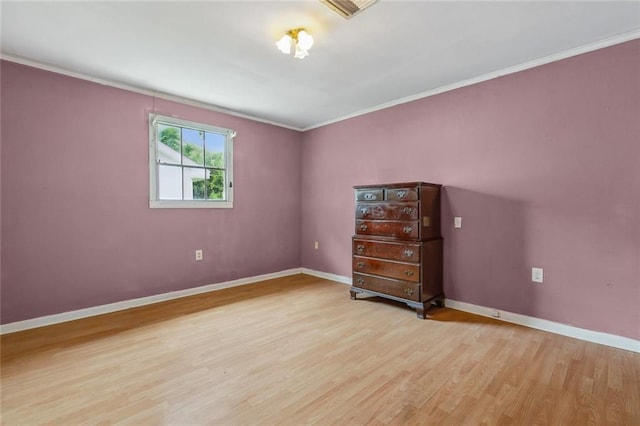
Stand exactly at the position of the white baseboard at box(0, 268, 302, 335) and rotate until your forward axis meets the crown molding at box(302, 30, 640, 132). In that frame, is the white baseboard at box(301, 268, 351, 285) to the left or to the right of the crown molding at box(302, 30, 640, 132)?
left

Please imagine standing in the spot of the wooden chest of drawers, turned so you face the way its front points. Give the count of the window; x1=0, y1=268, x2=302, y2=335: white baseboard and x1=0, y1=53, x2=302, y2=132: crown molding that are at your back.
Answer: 0

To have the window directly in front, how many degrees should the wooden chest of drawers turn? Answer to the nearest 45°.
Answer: approximately 45° to its right

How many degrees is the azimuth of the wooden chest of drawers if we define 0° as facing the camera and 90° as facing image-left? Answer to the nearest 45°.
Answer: approximately 45°

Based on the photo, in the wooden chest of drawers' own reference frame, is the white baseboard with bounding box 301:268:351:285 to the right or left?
on its right

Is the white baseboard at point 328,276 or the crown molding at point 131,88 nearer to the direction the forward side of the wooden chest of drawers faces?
the crown molding

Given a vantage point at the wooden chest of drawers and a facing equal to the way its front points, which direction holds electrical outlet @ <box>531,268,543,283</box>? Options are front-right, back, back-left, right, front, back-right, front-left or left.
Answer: back-left

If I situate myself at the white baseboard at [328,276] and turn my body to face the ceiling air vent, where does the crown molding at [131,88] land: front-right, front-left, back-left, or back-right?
front-right

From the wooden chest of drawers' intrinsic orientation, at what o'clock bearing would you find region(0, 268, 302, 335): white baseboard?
The white baseboard is roughly at 1 o'clock from the wooden chest of drawers.

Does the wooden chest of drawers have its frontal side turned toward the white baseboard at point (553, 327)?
no

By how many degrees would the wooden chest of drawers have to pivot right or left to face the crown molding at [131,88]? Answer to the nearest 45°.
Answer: approximately 45° to its right
